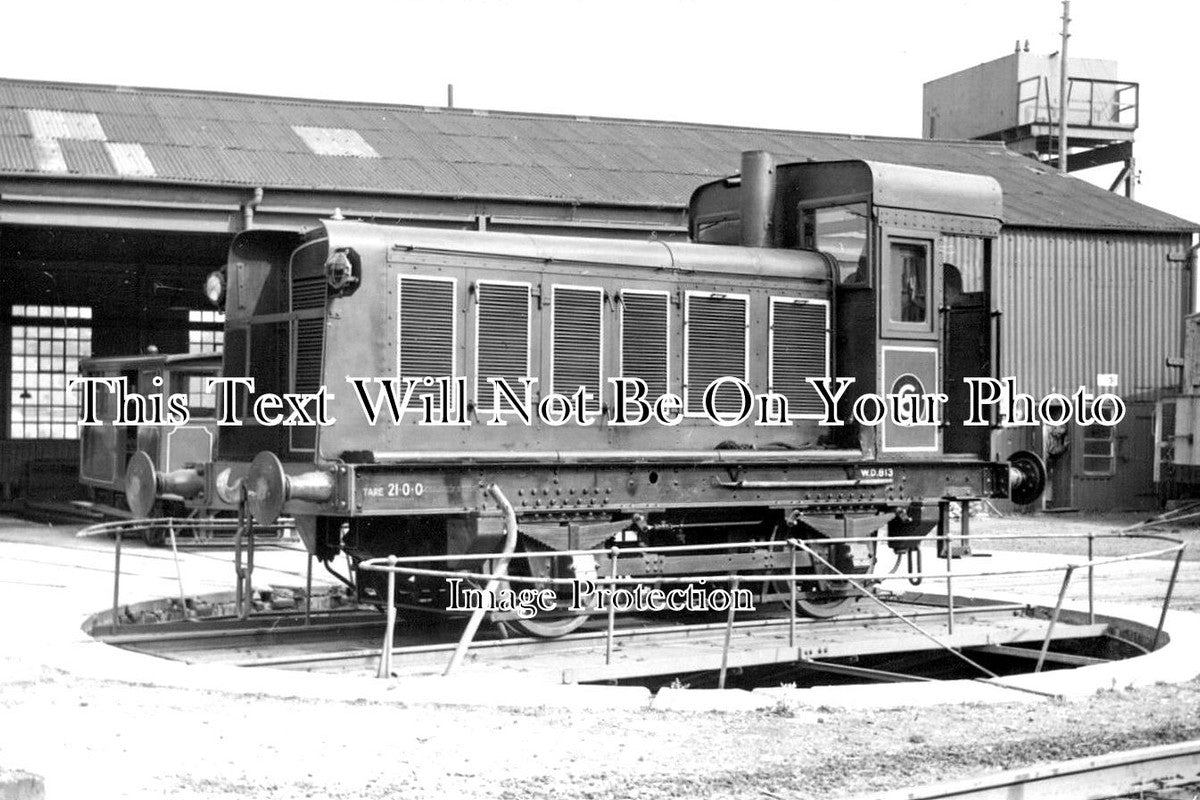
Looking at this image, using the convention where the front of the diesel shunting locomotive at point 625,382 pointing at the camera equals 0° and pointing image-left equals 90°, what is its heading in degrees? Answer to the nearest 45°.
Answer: approximately 45°
